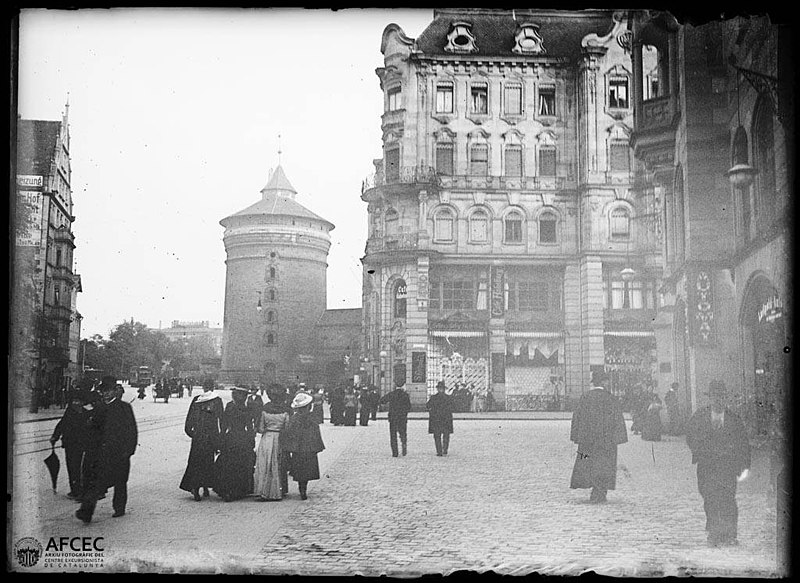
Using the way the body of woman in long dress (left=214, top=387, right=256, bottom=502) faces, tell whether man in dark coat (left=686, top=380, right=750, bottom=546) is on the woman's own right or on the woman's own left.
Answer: on the woman's own right

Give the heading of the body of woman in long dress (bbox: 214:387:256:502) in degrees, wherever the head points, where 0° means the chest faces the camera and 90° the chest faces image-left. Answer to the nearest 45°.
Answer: approximately 180°

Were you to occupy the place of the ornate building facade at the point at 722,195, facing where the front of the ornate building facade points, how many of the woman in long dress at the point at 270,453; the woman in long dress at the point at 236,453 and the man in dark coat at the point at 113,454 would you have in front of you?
3

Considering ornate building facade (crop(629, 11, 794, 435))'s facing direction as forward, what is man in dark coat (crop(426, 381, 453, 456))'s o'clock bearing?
The man in dark coat is roughly at 1 o'clock from the ornate building facade.

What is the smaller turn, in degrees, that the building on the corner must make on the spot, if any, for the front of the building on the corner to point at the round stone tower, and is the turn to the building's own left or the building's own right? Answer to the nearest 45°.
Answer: approximately 90° to the building's own right

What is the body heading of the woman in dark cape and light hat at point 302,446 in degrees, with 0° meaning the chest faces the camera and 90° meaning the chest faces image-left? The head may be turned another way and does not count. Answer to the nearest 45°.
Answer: approximately 180°

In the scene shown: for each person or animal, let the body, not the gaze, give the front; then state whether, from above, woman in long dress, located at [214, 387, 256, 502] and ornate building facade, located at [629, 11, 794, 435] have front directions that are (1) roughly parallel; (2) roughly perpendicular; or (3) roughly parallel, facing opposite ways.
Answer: roughly perpendicular

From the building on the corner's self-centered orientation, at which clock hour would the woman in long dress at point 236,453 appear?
The woman in long dress is roughly at 12 o'clock from the building on the corner.

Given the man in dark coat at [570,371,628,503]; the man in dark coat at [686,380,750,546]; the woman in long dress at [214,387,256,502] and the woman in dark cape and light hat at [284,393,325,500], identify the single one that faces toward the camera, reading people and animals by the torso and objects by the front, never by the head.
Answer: the man in dark coat at [686,380,750,546]
